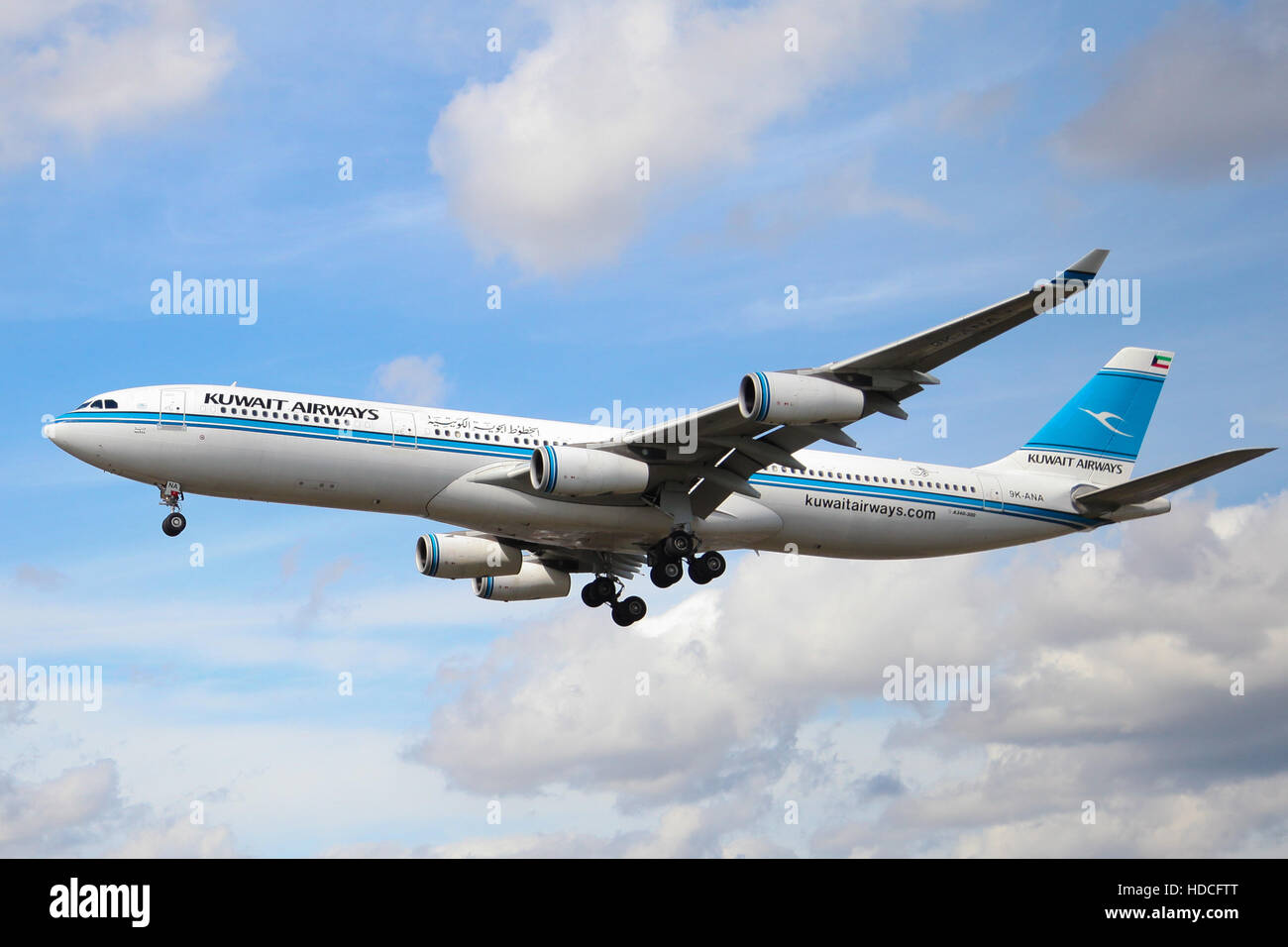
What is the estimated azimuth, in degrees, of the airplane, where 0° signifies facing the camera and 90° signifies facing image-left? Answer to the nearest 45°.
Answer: approximately 90°
